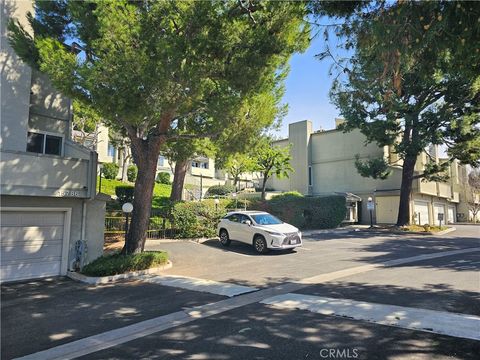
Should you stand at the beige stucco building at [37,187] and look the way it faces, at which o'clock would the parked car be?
The parked car is roughly at 9 o'clock from the beige stucco building.

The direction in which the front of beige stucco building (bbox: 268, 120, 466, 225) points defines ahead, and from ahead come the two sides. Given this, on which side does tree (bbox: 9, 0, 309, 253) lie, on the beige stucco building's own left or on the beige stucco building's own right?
on the beige stucco building's own right

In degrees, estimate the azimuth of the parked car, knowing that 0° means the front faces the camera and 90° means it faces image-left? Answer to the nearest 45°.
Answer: approximately 315°

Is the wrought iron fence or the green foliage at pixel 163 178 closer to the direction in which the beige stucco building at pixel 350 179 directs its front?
the wrought iron fence

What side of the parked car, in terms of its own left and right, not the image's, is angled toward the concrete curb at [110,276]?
right

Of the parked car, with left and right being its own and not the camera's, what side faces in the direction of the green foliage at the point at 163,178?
back

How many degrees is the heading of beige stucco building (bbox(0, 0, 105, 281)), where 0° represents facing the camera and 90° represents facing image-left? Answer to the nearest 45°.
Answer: approximately 0°
